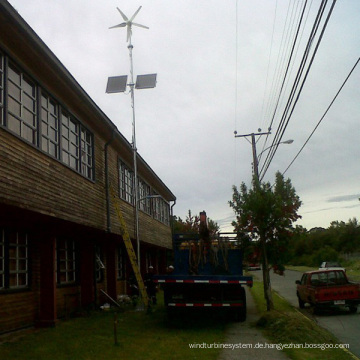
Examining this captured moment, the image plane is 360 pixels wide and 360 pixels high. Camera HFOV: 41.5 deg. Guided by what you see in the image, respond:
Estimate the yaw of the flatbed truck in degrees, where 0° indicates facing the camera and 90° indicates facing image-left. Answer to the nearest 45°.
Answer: approximately 180°

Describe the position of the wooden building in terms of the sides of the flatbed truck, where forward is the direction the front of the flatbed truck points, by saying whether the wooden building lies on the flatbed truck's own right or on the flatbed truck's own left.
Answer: on the flatbed truck's own left

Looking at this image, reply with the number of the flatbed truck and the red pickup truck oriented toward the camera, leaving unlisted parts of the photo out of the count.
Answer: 0

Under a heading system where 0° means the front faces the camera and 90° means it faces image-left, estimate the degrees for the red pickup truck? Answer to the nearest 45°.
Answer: approximately 135°

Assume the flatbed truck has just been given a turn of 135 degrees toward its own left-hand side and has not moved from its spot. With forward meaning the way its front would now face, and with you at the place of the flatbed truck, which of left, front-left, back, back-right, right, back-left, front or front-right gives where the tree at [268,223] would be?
back

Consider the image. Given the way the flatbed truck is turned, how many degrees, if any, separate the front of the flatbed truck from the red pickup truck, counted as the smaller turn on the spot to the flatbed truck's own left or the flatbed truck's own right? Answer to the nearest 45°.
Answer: approximately 45° to the flatbed truck's own right
